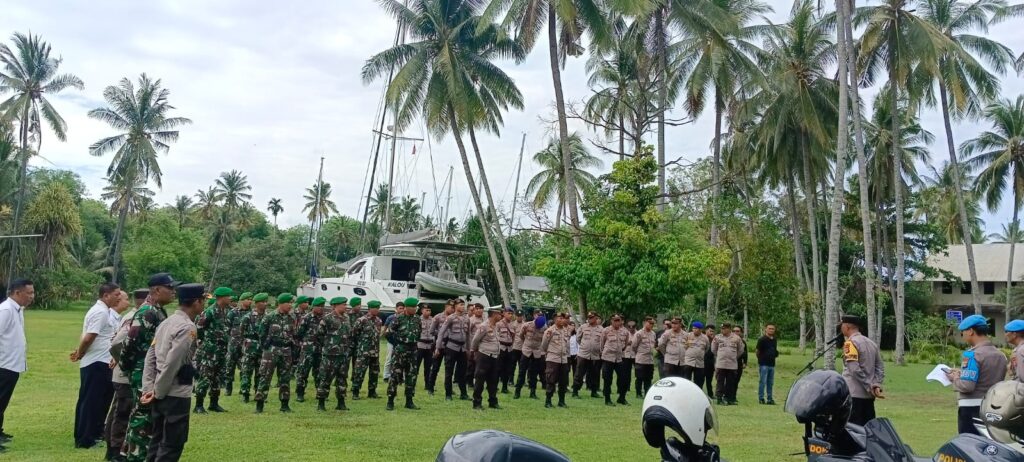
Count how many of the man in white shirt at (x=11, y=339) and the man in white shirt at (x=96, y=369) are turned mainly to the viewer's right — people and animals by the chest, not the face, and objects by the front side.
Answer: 2

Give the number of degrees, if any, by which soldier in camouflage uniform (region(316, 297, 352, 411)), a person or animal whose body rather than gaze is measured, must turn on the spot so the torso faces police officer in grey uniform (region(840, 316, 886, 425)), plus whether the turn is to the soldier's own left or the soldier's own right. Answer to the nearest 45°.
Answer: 0° — they already face them

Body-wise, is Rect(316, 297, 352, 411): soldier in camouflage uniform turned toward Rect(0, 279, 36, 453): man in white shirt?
no

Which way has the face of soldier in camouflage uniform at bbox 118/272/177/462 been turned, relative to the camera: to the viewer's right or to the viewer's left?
to the viewer's right

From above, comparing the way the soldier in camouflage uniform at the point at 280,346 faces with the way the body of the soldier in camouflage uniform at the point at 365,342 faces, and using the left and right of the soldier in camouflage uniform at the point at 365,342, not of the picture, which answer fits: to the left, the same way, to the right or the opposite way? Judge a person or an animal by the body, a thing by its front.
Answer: the same way

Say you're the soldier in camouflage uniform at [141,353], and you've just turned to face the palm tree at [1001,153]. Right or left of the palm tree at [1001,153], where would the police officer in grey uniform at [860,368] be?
right

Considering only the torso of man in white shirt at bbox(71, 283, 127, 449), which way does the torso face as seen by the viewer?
to the viewer's right

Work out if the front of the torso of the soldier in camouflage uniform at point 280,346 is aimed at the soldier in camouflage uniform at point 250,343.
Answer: no

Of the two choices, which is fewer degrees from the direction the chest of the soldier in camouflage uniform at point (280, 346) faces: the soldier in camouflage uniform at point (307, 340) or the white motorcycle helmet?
the white motorcycle helmet

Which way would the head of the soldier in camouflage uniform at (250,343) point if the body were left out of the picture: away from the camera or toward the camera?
toward the camera

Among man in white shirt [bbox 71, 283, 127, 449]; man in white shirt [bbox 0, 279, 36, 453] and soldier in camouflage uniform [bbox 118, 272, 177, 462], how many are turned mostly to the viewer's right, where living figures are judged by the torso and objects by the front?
3
